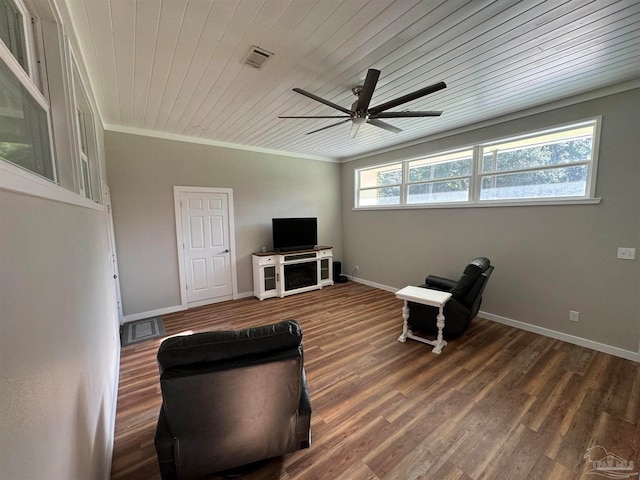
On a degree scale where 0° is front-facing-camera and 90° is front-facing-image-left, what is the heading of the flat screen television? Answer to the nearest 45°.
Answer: approximately 315°

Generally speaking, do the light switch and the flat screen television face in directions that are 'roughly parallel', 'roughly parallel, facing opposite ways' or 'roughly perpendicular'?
roughly perpendicular

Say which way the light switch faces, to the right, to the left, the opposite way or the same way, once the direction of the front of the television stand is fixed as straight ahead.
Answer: to the right

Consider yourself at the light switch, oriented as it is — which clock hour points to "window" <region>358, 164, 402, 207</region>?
The window is roughly at 3 o'clock from the light switch.

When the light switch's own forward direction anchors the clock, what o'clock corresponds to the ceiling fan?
The ceiling fan is roughly at 1 o'clock from the light switch.

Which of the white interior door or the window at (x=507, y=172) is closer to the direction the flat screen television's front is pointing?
the window

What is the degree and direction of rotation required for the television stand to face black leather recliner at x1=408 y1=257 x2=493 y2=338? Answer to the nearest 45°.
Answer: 0° — it already faces it

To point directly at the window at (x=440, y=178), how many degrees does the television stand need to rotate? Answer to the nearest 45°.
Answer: approximately 45° to its left
